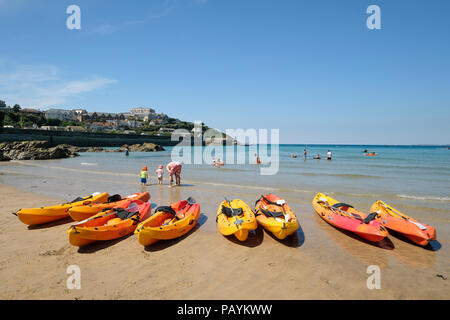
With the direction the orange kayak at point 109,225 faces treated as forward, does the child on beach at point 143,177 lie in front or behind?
behind

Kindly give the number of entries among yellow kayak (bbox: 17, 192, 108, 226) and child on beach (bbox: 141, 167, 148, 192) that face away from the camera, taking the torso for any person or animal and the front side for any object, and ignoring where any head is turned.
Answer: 1

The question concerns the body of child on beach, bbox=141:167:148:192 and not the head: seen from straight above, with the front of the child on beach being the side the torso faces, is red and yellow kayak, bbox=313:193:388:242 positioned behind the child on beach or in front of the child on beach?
behind

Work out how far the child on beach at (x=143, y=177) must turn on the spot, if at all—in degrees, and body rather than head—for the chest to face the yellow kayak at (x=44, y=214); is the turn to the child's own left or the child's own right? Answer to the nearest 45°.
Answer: approximately 135° to the child's own left

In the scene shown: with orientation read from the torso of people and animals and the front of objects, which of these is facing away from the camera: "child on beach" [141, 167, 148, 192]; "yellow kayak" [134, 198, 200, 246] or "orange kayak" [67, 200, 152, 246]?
the child on beach

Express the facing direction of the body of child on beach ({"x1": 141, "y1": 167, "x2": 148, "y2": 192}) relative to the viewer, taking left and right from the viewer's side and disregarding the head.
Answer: facing away from the viewer

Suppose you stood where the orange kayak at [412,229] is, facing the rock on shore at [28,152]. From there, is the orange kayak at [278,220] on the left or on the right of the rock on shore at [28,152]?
left

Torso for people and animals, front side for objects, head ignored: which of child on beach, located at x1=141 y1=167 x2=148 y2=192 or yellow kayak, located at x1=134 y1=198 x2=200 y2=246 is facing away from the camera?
the child on beach

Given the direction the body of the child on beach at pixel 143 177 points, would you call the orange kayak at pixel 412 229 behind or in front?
behind

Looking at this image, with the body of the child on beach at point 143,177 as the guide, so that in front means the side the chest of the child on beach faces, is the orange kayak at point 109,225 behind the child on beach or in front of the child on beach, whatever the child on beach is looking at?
behind

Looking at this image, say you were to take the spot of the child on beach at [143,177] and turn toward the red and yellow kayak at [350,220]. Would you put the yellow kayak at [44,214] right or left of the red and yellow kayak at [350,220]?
right

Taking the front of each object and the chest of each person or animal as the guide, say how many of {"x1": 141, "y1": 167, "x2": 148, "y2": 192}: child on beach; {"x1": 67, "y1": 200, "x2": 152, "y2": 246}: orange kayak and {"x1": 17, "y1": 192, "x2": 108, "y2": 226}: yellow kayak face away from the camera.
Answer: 1

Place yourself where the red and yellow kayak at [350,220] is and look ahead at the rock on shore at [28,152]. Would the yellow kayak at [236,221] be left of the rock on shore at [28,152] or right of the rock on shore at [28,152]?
left
